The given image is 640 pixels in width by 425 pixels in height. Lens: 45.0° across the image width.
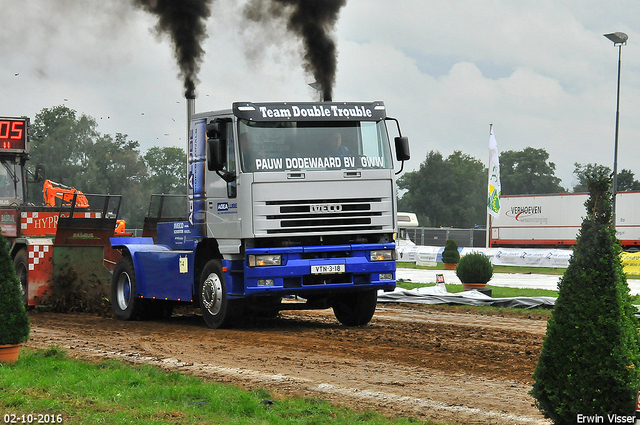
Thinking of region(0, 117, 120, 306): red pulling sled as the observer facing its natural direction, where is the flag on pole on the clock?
The flag on pole is roughly at 9 o'clock from the red pulling sled.

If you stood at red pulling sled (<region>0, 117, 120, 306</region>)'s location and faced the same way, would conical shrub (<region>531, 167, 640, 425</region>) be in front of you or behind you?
in front

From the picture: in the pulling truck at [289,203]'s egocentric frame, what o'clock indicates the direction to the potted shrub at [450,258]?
The potted shrub is roughly at 8 o'clock from the pulling truck.

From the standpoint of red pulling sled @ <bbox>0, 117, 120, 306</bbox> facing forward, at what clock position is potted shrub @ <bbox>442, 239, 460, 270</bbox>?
The potted shrub is roughly at 9 o'clock from the red pulling sled.

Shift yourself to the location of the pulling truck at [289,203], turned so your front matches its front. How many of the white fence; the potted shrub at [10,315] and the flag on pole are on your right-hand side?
1

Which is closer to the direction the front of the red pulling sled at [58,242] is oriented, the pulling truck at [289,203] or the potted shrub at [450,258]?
the pulling truck

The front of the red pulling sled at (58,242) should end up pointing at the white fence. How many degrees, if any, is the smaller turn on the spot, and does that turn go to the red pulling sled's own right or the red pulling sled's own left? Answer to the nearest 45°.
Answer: approximately 90° to the red pulling sled's own left

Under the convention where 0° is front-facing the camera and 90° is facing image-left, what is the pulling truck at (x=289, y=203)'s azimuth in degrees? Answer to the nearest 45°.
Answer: approximately 315°

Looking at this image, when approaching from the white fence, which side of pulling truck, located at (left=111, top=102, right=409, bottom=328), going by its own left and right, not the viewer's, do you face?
left

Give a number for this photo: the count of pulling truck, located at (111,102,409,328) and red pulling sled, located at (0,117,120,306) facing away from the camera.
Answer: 0

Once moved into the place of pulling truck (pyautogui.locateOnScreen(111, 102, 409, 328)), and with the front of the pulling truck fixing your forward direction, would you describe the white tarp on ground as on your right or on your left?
on your left
